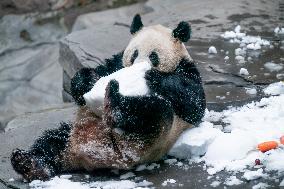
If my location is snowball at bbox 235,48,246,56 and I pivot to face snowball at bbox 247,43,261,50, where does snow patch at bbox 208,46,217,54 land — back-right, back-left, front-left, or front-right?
back-left
